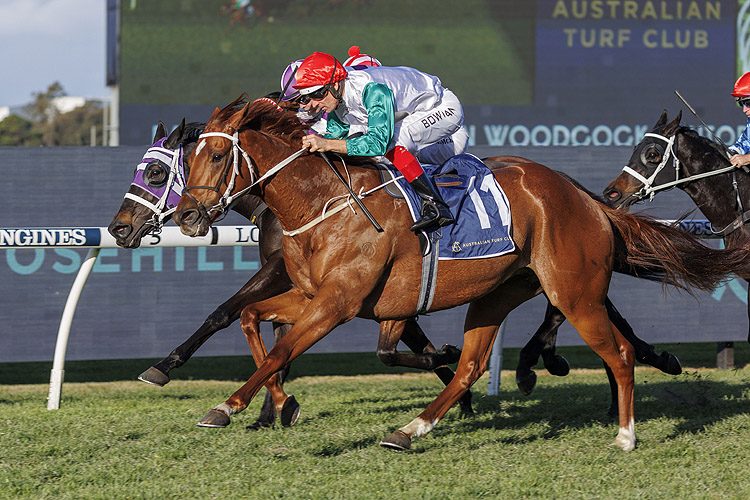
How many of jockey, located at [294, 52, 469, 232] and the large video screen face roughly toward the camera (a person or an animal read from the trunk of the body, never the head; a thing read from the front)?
1

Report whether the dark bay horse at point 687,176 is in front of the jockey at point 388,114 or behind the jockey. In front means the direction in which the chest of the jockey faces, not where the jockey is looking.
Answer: behind

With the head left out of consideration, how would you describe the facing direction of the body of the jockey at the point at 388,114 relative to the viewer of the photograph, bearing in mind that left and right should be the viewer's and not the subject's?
facing to the left of the viewer

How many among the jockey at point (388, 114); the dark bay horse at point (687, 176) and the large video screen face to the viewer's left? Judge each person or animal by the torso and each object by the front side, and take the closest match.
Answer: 2

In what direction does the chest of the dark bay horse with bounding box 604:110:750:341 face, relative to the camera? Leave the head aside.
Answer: to the viewer's left

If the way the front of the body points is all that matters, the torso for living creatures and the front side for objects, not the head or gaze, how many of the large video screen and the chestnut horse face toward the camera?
1

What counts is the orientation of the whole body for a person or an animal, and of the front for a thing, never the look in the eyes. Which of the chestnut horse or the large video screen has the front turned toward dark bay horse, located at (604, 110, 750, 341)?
the large video screen

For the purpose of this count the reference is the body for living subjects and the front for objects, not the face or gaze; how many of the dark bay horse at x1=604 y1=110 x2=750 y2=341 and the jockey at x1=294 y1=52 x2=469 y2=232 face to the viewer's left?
2

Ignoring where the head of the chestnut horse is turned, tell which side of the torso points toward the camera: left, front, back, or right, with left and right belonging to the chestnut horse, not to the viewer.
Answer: left

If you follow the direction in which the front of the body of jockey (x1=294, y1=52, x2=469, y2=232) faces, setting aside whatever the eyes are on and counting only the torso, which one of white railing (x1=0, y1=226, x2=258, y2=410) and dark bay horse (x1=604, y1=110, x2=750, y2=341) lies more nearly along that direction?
the white railing
